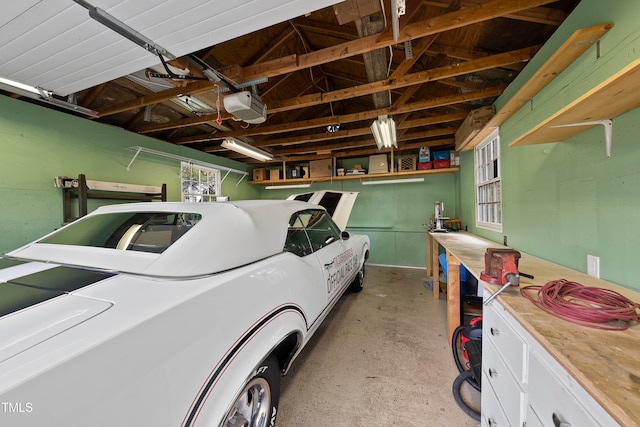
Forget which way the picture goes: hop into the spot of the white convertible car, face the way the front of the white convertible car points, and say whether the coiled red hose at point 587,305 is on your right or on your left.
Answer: on your right

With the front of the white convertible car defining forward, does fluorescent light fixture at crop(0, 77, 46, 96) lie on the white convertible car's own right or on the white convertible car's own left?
on the white convertible car's own left

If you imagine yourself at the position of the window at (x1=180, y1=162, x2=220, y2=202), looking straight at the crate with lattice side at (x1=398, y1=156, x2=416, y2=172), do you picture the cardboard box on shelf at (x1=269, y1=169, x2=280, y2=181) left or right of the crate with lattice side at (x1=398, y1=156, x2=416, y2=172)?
left

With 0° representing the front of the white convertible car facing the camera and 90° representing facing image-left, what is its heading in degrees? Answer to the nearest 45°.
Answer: approximately 225°
